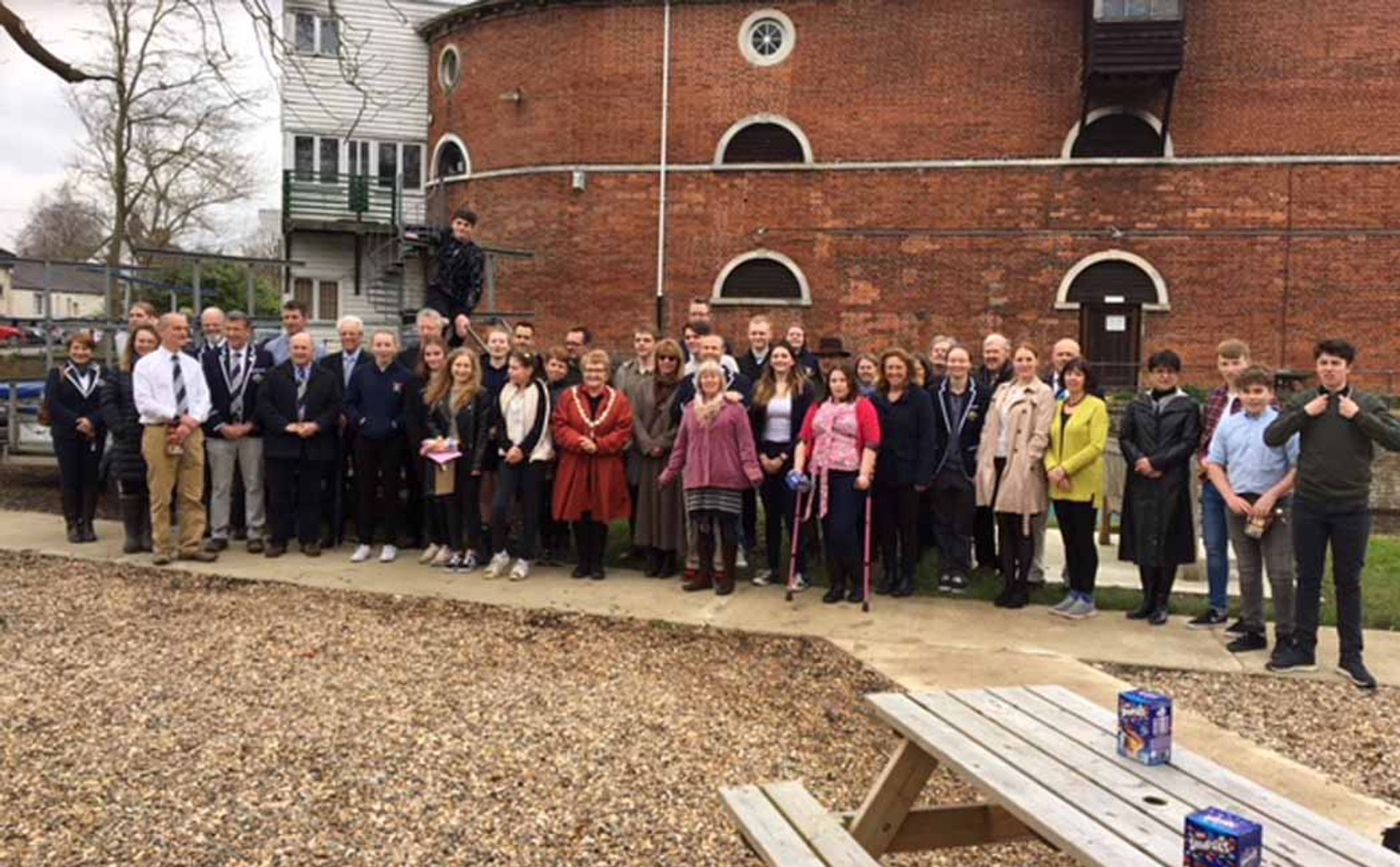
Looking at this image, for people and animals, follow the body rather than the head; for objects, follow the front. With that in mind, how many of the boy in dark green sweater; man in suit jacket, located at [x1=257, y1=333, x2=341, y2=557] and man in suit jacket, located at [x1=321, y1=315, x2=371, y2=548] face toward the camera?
3

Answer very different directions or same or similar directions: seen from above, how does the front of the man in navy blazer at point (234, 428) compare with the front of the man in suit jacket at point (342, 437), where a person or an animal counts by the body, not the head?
same or similar directions

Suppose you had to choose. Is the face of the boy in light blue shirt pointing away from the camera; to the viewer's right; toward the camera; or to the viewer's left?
toward the camera

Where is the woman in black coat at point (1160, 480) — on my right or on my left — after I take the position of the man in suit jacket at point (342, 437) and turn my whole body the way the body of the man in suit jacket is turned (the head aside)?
on my left

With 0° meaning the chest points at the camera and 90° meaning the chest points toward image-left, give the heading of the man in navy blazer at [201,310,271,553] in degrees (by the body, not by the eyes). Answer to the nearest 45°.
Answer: approximately 0°

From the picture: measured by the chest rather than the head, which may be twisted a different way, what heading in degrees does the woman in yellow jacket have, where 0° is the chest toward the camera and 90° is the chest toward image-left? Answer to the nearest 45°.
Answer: approximately 45°

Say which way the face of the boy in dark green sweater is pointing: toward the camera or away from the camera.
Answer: toward the camera

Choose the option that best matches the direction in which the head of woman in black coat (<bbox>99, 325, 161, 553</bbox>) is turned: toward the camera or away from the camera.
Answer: toward the camera

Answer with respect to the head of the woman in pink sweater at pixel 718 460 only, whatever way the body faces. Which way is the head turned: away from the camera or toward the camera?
toward the camera

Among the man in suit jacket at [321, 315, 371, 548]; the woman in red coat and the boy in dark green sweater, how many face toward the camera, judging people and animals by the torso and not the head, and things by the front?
3

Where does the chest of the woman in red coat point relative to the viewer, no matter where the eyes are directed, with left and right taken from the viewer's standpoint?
facing the viewer

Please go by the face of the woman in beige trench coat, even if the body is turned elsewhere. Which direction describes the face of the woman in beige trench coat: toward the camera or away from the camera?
toward the camera

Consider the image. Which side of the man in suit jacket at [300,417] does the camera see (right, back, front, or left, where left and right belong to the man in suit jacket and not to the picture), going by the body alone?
front

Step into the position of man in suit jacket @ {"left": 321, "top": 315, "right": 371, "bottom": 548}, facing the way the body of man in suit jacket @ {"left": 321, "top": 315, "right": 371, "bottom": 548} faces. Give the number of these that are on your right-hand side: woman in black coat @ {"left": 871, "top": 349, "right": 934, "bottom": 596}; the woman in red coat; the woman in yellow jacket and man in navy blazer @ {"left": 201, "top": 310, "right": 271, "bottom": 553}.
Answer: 1

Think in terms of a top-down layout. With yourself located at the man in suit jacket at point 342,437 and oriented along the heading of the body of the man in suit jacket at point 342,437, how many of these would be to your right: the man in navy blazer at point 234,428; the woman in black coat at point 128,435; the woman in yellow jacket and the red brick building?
2

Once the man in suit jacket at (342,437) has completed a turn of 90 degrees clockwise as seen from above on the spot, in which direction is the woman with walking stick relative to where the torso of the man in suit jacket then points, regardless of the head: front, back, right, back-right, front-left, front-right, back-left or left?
back-left

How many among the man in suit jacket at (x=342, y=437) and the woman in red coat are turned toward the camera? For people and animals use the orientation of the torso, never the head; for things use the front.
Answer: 2
